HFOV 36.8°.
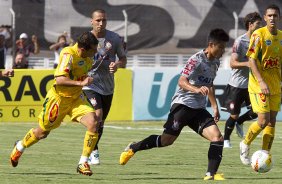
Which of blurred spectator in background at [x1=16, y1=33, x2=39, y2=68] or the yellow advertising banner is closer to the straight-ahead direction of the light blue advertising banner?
the yellow advertising banner

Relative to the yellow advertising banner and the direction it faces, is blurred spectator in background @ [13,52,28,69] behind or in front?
behind

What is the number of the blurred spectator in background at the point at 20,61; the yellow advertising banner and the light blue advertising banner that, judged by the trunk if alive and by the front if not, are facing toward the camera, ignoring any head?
3

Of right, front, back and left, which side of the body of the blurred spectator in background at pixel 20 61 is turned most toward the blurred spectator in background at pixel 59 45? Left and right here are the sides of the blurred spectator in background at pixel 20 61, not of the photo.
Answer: left

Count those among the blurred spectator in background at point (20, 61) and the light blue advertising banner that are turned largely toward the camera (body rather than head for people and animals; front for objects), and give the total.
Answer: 2

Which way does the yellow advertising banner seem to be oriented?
toward the camera

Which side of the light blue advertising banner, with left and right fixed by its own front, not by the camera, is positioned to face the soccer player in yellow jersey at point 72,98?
front

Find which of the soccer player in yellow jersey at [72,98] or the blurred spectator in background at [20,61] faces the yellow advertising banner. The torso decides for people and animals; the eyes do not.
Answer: the blurred spectator in background

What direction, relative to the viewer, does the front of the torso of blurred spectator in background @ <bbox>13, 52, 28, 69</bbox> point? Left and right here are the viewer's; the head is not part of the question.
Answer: facing the viewer

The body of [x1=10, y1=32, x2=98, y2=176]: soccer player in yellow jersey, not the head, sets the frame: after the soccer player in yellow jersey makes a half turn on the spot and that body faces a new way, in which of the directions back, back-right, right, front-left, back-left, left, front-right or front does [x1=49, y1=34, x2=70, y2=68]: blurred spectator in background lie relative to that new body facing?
front-right
